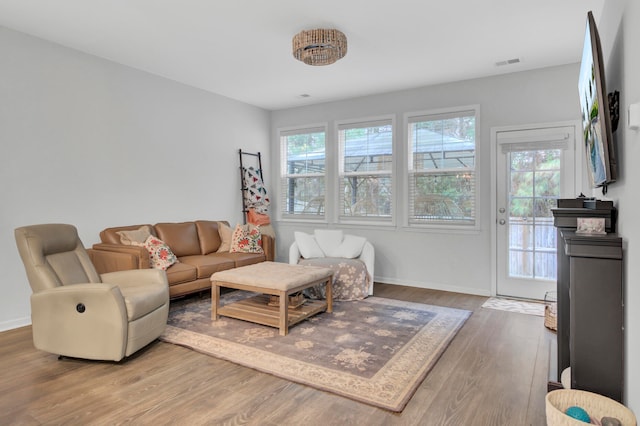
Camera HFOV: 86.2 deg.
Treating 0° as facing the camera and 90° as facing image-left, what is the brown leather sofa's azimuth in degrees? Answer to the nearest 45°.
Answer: approximately 315°

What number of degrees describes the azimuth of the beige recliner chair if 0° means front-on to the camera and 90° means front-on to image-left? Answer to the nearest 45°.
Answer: approximately 315°

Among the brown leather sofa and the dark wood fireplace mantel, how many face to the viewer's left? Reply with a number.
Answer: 1

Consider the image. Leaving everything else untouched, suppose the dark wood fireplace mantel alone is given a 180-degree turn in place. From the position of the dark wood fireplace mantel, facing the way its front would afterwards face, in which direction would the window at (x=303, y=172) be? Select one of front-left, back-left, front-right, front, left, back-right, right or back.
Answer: back-left

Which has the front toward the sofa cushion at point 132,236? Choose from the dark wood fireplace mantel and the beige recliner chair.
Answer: the dark wood fireplace mantel

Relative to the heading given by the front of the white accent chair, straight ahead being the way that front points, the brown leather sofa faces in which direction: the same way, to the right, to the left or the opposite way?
to the left

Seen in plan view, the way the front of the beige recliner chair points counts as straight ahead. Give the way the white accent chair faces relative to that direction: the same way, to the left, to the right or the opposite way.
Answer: to the right

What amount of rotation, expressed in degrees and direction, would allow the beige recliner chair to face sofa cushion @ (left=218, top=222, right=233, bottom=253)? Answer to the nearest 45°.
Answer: approximately 90° to its left

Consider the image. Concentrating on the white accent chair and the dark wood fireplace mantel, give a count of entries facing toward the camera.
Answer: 1

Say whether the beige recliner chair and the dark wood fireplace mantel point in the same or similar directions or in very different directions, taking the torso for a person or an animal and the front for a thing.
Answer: very different directions

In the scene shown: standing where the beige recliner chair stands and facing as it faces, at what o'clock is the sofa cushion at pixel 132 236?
The sofa cushion is roughly at 8 o'clock from the beige recliner chair.
